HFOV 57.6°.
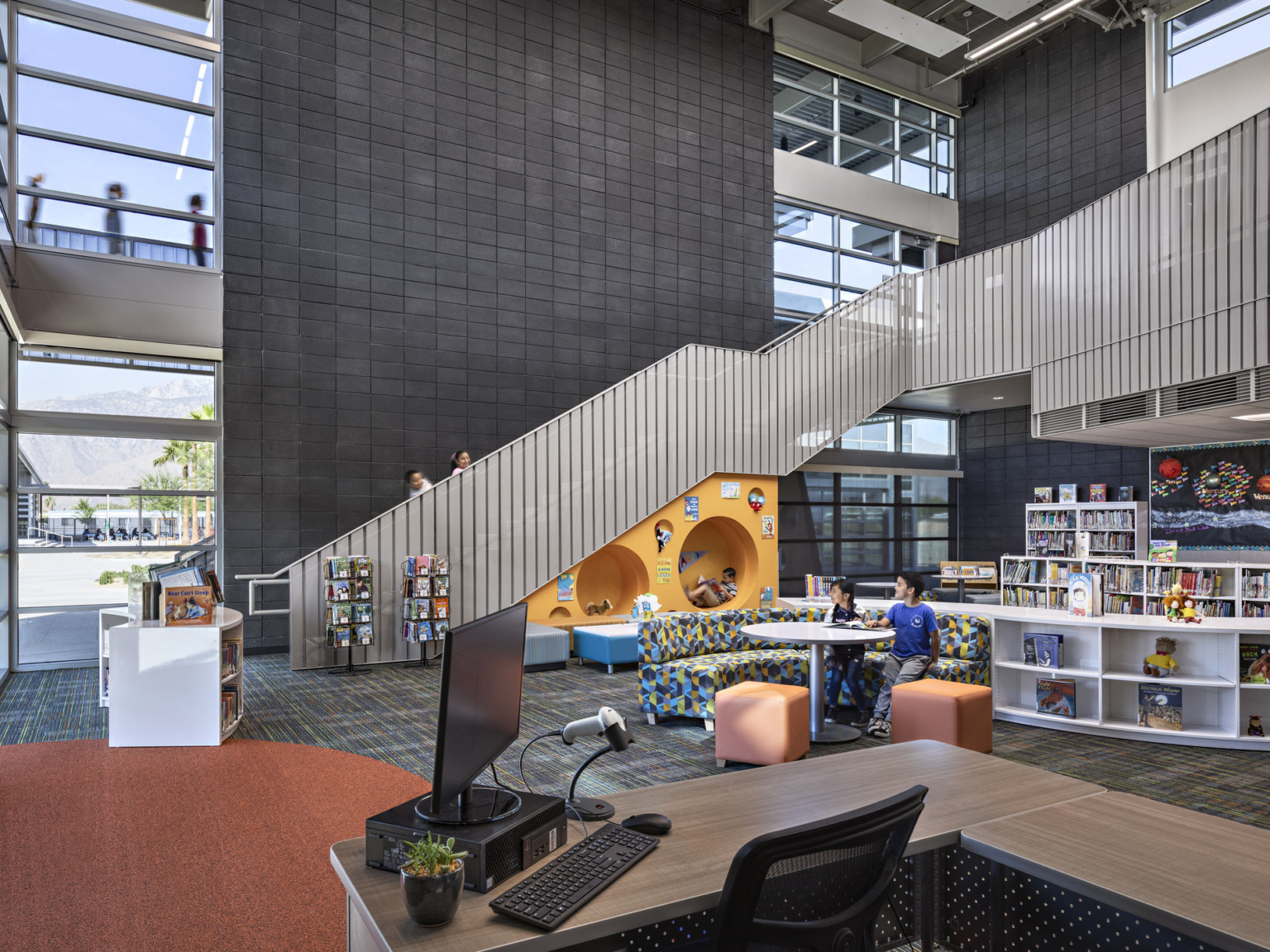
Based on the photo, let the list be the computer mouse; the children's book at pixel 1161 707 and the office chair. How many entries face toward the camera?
1

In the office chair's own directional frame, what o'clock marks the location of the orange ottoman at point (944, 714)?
The orange ottoman is roughly at 2 o'clock from the office chair.

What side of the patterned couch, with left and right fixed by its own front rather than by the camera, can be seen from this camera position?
front

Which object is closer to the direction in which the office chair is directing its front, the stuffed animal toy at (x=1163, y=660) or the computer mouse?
the computer mouse

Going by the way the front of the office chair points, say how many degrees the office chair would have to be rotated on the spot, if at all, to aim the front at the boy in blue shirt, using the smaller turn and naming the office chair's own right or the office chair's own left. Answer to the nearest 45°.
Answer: approximately 45° to the office chair's own right

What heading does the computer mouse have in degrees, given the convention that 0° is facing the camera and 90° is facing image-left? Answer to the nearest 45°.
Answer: approximately 135°

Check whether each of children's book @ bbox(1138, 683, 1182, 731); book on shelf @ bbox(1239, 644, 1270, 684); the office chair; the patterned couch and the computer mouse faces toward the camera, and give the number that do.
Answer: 3

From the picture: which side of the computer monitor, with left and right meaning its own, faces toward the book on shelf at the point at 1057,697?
left

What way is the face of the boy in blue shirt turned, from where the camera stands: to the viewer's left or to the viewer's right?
to the viewer's left

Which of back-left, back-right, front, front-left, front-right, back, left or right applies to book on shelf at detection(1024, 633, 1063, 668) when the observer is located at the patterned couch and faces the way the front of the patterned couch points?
left

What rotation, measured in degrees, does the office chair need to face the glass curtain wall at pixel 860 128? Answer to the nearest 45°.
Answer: approximately 45° to its right

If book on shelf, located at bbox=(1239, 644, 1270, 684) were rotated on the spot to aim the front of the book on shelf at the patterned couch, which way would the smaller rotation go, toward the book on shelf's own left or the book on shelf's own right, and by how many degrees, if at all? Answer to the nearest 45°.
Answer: approximately 90° to the book on shelf's own right

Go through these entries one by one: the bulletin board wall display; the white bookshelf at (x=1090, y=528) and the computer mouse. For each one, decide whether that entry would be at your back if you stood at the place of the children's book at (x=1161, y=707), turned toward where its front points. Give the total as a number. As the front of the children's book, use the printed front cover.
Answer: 2

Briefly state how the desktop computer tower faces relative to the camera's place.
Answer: facing the viewer and to the right of the viewer

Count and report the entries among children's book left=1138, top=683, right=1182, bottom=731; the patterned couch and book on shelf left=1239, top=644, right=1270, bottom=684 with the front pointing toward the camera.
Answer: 3

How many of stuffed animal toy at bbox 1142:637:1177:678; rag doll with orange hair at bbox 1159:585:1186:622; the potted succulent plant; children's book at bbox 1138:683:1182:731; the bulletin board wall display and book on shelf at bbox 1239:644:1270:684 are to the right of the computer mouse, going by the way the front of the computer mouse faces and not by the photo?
5
